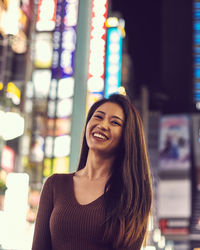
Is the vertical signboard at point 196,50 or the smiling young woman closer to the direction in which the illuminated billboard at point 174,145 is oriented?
the smiling young woman

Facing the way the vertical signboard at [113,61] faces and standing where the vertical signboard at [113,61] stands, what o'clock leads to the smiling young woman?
The smiling young woman is roughly at 12 o'clock from the vertical signboard.

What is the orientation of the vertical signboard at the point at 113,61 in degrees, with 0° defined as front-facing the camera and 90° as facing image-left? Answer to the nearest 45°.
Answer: approximately 0°

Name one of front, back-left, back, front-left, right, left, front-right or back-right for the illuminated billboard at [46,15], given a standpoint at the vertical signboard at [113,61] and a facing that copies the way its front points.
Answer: front-right
